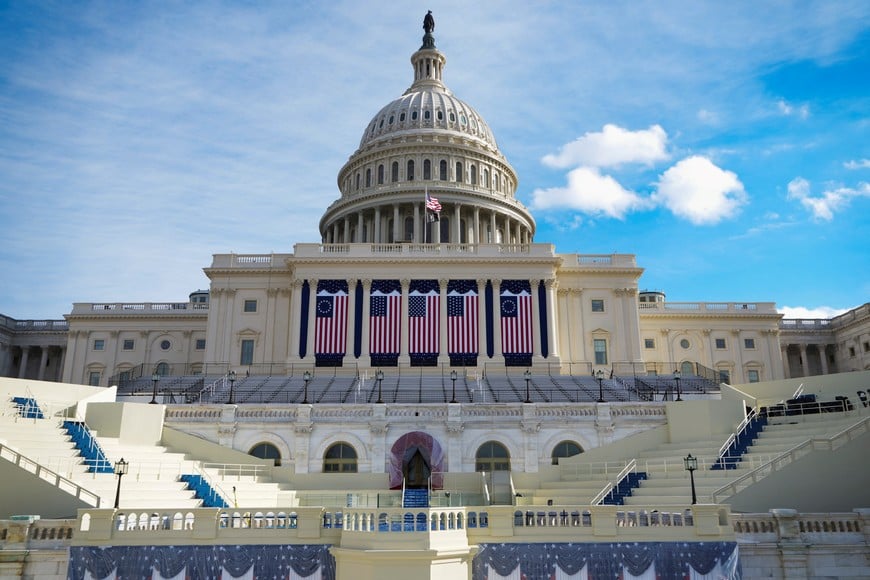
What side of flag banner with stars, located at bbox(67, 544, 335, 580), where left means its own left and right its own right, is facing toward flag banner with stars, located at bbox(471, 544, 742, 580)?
left

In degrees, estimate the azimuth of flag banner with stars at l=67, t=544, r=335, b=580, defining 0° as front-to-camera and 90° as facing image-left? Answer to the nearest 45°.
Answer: approximately 0°

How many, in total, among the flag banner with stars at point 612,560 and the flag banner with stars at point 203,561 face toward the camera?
2

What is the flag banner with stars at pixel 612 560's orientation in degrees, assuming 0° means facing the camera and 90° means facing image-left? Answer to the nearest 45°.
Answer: approximately 0°

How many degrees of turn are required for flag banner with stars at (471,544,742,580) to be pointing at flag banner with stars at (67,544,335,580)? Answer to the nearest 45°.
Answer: approximately 90° to its right
